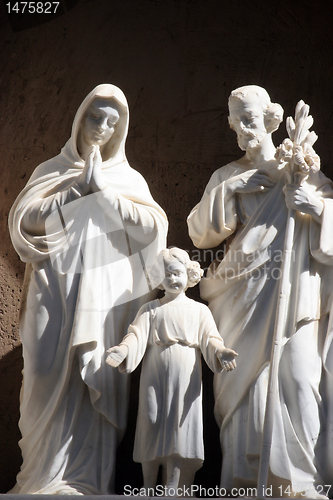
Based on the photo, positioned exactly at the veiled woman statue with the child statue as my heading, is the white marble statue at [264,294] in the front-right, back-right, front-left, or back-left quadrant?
front-left

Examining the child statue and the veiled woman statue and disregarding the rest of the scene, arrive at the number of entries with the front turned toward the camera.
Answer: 2

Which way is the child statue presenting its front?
toward the camera

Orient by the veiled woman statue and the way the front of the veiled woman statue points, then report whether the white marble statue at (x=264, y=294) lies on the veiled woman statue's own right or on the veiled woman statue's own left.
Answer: on the veiled woman statue's own left

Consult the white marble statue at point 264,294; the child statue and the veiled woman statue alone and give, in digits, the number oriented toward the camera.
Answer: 3

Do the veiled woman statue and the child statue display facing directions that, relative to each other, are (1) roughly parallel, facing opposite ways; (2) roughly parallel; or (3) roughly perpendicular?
roughly parallel

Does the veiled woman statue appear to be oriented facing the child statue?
no

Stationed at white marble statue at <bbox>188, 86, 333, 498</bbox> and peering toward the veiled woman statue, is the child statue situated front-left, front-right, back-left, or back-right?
front-left

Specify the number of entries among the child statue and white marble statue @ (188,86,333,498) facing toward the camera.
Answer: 2

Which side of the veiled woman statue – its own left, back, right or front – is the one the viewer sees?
front

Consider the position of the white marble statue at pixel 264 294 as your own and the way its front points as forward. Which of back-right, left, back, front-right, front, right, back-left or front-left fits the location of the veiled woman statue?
right

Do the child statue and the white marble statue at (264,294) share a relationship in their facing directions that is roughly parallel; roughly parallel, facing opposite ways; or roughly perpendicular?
roughly parallel

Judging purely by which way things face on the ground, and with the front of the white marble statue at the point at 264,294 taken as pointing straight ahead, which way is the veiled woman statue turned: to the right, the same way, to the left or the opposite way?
the same way
